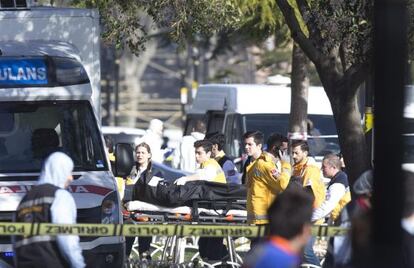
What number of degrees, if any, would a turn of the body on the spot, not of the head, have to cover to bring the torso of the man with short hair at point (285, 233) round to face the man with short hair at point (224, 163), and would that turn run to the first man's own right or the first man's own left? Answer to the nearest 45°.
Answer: approximately 45° to the first man's own left

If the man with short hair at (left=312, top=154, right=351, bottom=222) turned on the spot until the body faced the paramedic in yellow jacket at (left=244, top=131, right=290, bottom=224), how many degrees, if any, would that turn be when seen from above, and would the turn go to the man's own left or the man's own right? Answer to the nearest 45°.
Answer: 0° — they already face them

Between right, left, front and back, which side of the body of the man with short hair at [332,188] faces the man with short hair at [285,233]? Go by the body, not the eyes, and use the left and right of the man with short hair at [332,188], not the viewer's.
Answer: left

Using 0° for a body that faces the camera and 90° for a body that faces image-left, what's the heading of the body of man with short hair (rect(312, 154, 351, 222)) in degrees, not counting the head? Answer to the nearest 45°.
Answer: approximately 90°

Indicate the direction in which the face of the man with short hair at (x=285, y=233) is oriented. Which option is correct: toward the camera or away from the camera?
away from the camera
